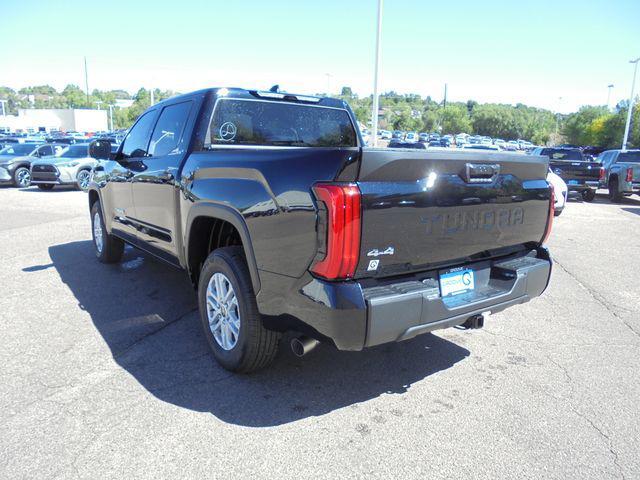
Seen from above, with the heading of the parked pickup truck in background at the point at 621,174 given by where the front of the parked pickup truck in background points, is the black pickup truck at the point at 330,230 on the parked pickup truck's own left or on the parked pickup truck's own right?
on the parked pickup truck's own left

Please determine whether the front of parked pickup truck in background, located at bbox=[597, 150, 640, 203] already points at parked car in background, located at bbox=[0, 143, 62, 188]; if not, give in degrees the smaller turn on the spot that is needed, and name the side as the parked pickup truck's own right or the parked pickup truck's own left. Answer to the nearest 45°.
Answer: approximately 90° to the parked pickup truck's own left

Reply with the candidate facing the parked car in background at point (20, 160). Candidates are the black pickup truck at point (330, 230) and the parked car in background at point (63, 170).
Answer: the black pickup truck

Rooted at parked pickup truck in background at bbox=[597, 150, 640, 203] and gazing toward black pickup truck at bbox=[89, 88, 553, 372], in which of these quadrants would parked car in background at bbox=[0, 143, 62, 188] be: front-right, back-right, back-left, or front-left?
front-right

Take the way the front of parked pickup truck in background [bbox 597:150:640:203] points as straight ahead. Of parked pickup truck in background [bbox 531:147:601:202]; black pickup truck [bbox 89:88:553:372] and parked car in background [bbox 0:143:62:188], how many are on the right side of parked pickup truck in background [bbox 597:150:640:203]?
0

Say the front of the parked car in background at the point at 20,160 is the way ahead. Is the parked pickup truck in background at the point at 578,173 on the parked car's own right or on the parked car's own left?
on the parked car's own left

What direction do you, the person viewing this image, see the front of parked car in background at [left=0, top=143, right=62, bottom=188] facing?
facing the viewer and to the left of the viewer

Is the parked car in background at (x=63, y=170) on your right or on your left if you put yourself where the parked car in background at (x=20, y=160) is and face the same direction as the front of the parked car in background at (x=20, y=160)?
on your left

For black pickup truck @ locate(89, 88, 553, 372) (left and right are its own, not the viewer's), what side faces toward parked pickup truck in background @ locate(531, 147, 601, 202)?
right

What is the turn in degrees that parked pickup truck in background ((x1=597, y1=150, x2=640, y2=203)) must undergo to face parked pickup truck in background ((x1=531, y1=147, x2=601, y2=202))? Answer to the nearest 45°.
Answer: approximately 90° to its left

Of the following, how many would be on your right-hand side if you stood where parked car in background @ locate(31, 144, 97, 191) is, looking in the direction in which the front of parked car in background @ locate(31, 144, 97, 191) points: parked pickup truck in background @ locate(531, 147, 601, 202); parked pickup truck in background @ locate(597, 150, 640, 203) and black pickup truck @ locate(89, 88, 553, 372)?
0

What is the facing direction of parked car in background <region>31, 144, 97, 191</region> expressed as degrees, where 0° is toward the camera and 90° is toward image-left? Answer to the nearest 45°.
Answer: approximately 45°

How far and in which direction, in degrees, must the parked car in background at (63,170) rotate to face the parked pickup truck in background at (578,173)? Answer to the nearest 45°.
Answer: approximately 90° to its left

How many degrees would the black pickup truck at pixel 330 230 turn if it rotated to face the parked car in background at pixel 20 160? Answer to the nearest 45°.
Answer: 0° — it already faces it

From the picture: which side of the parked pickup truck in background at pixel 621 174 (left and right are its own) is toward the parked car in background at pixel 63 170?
left
